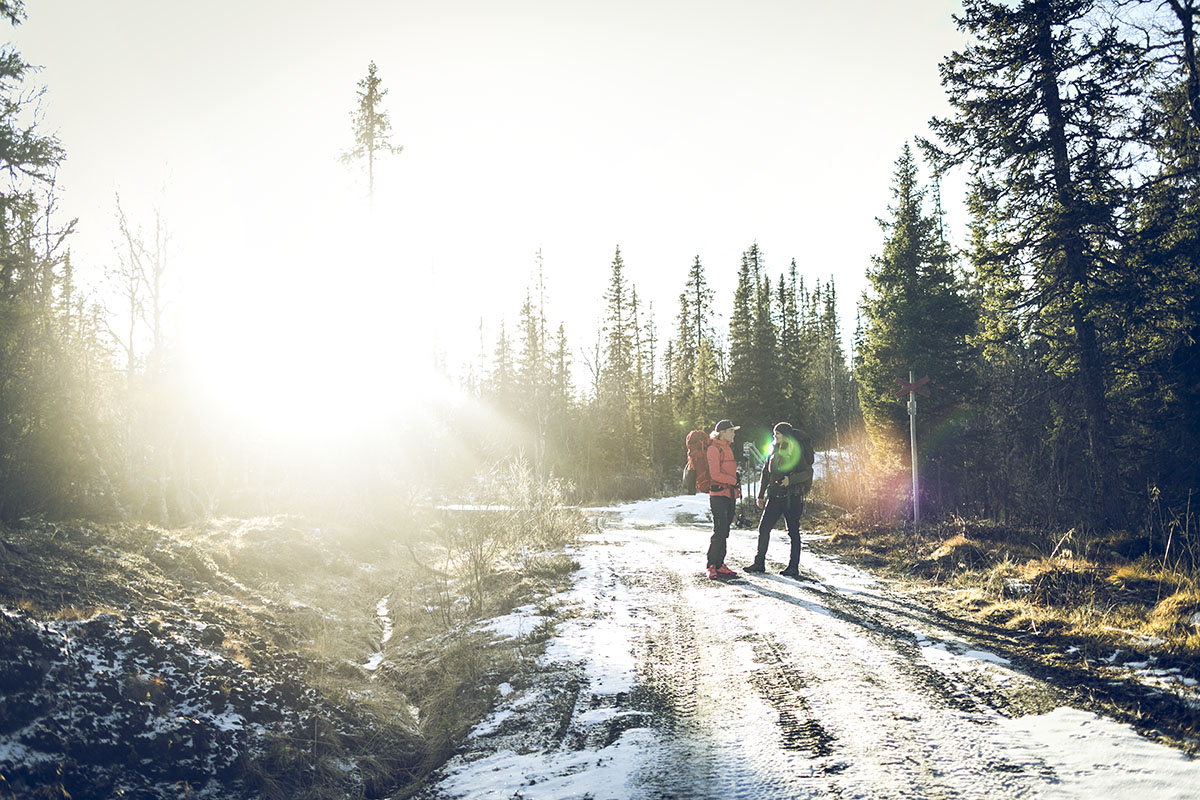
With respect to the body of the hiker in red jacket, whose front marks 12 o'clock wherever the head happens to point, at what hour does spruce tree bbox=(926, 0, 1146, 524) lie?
The spruce tree is roughly at 11 o'clock from the hiker in red jacket.

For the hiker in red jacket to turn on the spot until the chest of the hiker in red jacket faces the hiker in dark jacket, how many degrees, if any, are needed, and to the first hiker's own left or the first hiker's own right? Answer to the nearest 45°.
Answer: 0° — they already face them

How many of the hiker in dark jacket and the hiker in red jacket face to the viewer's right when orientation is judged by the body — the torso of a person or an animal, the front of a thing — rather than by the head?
1

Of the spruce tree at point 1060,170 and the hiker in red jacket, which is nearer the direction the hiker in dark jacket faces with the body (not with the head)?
the hiker in red jacket

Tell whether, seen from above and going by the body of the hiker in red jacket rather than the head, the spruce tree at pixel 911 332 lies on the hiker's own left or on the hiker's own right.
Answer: on the hiker's own left

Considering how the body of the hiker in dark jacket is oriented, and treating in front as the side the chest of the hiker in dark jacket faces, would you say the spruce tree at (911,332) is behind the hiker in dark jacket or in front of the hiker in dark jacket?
behind

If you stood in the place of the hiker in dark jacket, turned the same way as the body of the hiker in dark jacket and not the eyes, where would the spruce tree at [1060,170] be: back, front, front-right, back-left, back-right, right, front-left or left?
back

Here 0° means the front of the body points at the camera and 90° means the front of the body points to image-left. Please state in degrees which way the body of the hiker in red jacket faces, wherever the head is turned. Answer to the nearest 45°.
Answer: approximately 270°

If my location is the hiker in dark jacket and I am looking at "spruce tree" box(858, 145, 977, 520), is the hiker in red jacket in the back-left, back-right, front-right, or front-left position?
back-left

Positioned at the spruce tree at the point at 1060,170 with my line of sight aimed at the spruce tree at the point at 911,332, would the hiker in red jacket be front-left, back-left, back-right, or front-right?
back-left
